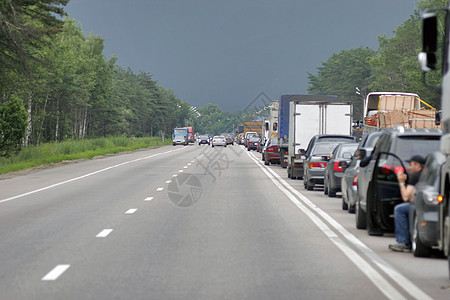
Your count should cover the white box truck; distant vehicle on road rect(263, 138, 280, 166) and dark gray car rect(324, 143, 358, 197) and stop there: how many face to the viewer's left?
0

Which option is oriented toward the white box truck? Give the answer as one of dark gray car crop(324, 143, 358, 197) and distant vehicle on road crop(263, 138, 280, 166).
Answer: the dark gray car

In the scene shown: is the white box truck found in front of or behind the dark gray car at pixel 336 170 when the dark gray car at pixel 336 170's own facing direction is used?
in front

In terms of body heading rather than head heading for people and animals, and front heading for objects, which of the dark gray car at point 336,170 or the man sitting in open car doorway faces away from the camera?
the dark gray car

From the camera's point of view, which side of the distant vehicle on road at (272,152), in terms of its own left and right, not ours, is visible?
back

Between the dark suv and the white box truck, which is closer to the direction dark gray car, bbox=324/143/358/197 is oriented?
the white box truck

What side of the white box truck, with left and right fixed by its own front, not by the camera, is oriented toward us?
back

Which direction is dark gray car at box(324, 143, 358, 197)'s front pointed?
away from the camera

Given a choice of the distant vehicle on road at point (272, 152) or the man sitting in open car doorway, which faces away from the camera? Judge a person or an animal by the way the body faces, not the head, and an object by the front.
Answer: the distant vehicle on road

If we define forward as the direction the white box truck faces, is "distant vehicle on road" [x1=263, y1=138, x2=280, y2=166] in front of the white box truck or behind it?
in front

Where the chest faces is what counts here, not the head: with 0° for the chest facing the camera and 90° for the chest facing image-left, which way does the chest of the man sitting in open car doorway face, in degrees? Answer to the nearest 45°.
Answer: approximately 90°

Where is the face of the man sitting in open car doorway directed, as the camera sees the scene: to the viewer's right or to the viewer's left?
to the viewer's left

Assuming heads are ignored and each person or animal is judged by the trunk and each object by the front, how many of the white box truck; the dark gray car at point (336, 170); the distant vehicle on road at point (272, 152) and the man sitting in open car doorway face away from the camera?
3

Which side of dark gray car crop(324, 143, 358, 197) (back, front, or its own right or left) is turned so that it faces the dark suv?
back

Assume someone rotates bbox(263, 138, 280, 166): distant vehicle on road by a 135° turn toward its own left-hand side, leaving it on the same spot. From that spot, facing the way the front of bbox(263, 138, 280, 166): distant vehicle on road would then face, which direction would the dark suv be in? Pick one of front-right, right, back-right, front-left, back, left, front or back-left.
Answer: front-left

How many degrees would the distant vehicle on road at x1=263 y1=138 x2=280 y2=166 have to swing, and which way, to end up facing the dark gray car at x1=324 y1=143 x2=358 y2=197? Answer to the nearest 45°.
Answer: approximately 180°

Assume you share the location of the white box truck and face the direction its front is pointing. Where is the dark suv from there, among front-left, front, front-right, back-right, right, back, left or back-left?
back
